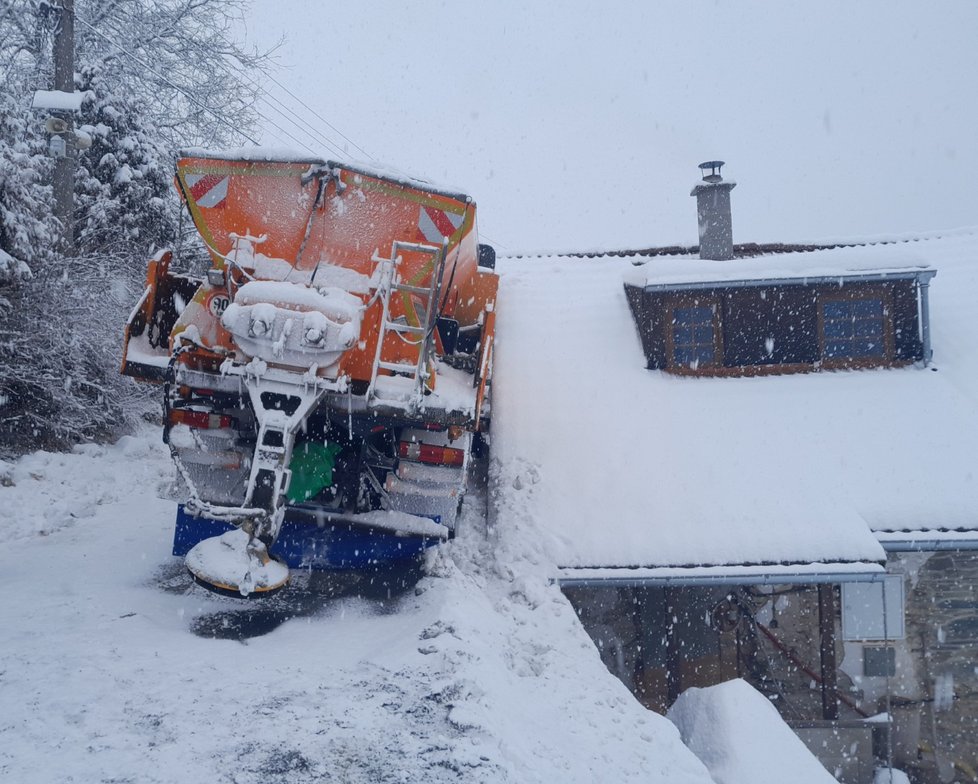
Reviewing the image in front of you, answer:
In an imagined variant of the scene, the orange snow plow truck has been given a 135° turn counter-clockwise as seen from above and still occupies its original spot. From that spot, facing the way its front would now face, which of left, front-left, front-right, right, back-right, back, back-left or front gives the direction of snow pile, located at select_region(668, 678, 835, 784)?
left

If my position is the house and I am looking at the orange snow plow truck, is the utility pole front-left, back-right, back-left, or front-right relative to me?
front-right

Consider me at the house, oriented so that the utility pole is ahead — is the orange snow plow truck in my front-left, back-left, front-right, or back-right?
front-left

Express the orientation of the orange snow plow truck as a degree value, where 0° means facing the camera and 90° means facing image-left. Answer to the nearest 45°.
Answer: approximately 180°

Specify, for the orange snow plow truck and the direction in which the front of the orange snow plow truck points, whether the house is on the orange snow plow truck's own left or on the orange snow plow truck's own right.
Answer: on the orange snow plow truck's own right

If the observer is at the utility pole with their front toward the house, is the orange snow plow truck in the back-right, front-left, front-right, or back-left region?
front-right

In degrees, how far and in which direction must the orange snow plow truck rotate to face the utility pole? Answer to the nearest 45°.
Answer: approximately 45° to its left
